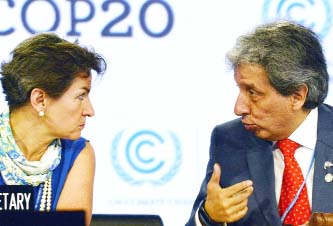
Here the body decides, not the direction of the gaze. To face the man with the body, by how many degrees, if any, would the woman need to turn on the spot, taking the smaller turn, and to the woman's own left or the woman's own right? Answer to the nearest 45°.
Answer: approximately 90° to the woman's own left

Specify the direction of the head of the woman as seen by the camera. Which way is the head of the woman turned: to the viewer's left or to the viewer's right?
to the viewer's right

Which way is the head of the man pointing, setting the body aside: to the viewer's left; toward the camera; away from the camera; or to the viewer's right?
to the viewer's left

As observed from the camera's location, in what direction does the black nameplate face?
facing the viewer

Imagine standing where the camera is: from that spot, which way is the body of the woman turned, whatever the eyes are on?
toward the camera

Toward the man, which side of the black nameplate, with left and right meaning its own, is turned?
left

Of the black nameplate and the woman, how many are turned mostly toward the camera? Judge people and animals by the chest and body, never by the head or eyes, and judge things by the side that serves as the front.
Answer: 2
